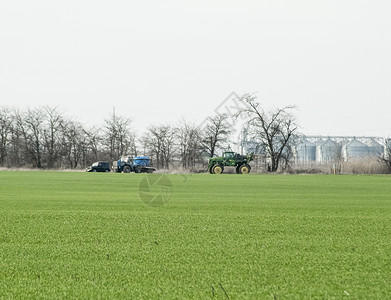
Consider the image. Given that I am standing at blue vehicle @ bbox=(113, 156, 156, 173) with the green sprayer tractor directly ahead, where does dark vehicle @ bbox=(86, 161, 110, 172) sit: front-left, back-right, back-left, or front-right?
back-left

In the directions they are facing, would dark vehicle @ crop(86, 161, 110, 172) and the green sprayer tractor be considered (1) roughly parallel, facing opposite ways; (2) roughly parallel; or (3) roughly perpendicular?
roughly parallel

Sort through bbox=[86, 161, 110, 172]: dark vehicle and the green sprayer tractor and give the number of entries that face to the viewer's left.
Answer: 2

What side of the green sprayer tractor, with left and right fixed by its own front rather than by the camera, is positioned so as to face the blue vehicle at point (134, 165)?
front

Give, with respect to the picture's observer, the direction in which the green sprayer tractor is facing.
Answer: facing to the left of the viewer

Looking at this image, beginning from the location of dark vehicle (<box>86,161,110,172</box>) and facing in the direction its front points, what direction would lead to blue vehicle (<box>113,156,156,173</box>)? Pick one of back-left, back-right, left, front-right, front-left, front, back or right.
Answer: back-left

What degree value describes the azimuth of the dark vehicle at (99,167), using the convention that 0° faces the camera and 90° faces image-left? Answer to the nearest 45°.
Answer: approximately 90°

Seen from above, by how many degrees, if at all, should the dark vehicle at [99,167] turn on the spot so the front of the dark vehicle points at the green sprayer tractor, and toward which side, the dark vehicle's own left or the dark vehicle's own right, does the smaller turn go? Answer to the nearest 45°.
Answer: approximately 135° to the dark vehicle's own left
